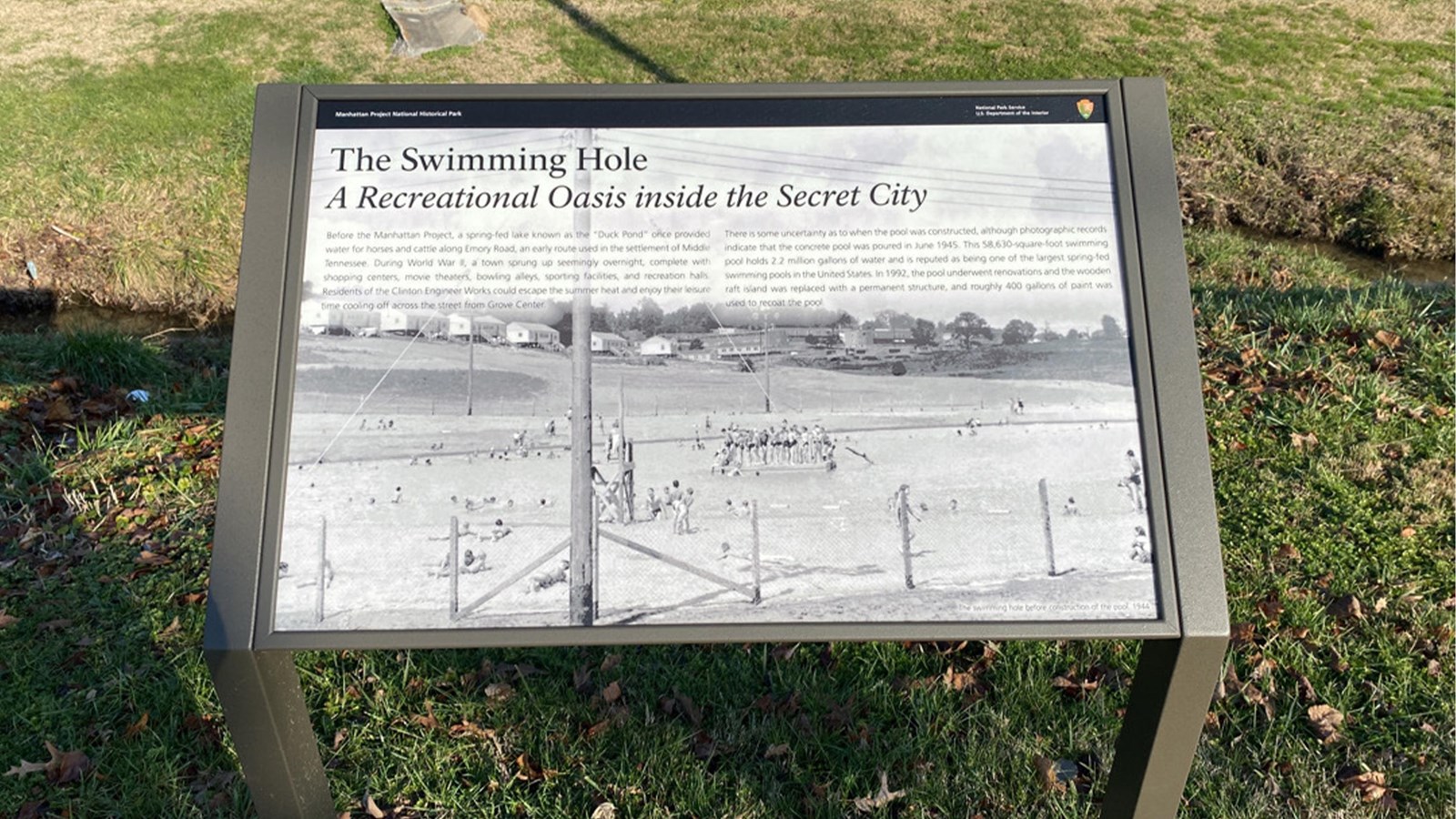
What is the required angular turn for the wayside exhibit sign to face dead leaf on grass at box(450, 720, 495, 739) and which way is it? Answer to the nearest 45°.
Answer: approximately 135° to its right

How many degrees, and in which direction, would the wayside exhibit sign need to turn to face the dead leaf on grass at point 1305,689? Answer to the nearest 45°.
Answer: approximately 135° to its left

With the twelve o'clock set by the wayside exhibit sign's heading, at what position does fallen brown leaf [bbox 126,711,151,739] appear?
The fallen brown leaf is roughly at 4 o'clock from the wayside exhibit sign.

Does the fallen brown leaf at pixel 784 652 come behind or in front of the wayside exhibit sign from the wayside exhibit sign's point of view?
behind

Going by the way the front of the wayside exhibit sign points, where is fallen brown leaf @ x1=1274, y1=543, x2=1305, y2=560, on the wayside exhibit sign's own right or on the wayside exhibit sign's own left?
on the wayside exhibit sign's own left

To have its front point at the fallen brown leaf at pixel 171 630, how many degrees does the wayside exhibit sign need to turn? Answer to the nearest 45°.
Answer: approximately 135° to its right

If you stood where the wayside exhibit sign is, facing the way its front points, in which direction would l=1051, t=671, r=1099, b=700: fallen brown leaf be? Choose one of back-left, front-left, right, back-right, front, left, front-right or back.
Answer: back-left

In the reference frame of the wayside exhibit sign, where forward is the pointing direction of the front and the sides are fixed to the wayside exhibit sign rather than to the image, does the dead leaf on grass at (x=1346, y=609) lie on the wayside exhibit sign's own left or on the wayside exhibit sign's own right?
on the wayside exhibit sign's own left

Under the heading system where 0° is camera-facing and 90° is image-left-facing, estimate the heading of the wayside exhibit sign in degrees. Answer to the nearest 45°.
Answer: approximately 0°
